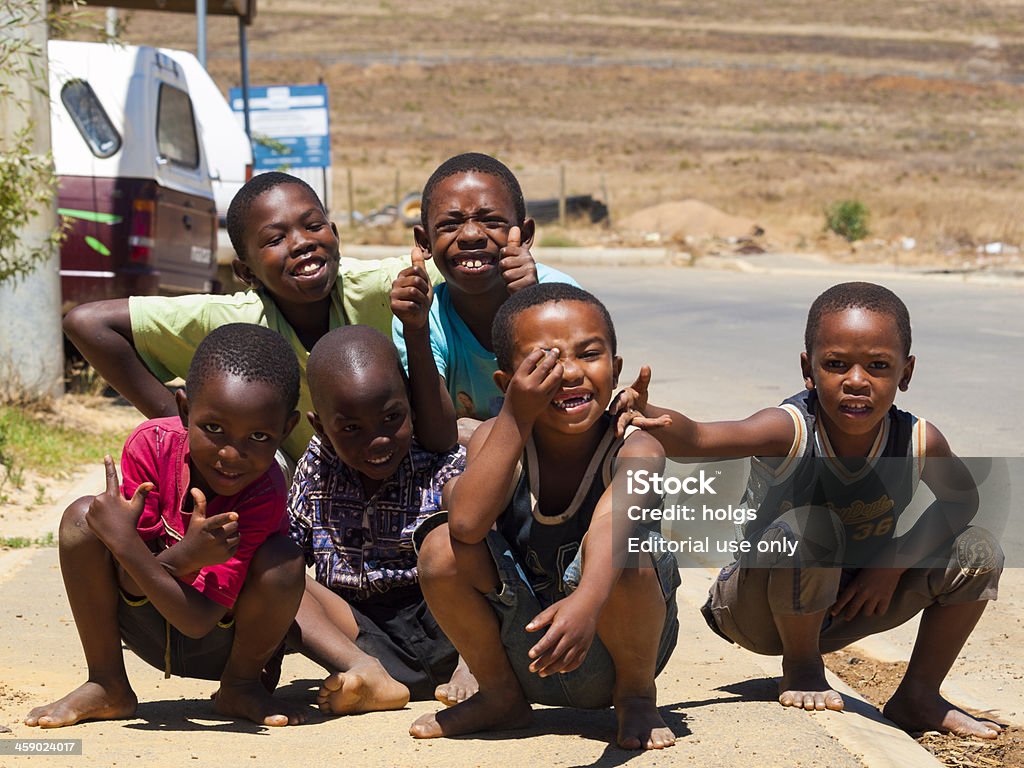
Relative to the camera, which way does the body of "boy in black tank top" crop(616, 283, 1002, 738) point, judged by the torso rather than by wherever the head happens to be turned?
toward the camera

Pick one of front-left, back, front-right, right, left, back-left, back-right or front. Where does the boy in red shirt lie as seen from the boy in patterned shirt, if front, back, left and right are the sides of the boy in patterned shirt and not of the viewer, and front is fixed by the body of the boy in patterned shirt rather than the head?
front-right

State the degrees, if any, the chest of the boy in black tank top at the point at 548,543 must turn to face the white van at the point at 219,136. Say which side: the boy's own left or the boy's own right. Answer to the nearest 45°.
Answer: approximately 180°

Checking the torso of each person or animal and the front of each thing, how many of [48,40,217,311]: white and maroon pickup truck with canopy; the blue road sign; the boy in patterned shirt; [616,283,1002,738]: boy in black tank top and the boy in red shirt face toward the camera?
4

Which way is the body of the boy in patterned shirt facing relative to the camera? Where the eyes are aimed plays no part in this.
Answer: toward the camera

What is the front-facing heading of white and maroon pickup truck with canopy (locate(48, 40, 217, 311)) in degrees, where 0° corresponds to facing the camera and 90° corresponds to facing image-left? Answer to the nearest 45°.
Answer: approximately 135°

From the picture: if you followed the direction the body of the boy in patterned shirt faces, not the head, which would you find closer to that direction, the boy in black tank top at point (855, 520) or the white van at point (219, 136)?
the boy in black tank top

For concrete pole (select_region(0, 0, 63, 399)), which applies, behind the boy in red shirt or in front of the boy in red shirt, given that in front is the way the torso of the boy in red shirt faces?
behind

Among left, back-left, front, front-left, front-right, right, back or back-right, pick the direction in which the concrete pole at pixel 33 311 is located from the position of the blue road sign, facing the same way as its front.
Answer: front

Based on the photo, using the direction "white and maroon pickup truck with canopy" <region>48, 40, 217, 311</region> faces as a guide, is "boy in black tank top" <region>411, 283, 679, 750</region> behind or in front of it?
behind

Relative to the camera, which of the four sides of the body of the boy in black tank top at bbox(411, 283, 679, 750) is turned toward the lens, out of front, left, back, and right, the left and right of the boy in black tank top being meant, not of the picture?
front

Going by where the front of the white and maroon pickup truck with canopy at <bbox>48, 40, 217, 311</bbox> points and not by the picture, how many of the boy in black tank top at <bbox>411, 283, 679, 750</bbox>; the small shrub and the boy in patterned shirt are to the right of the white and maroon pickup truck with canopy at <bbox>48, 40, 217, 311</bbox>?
1
